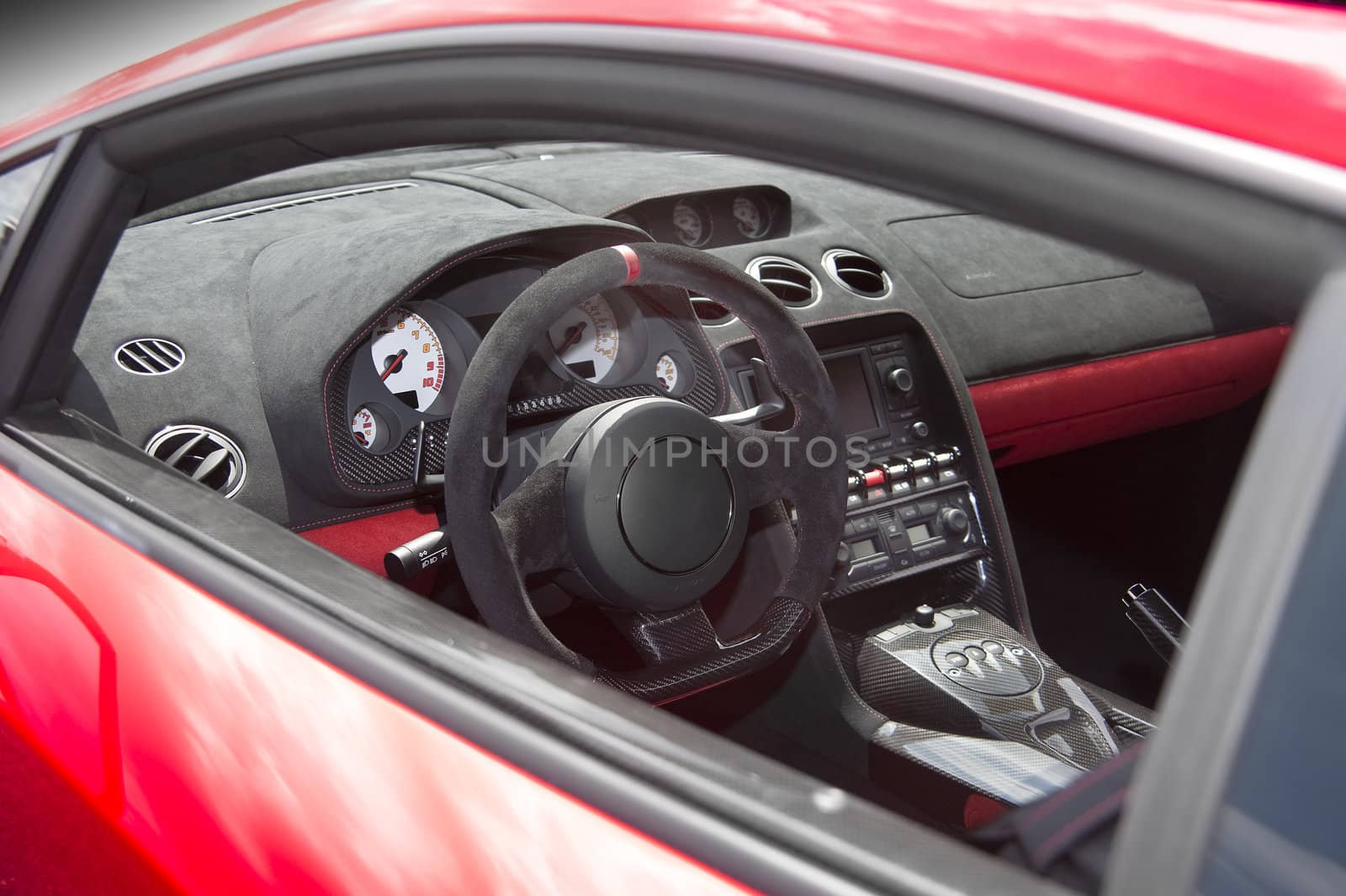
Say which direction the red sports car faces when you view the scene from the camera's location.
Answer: facing away from the viewer and to the left of the viewer
